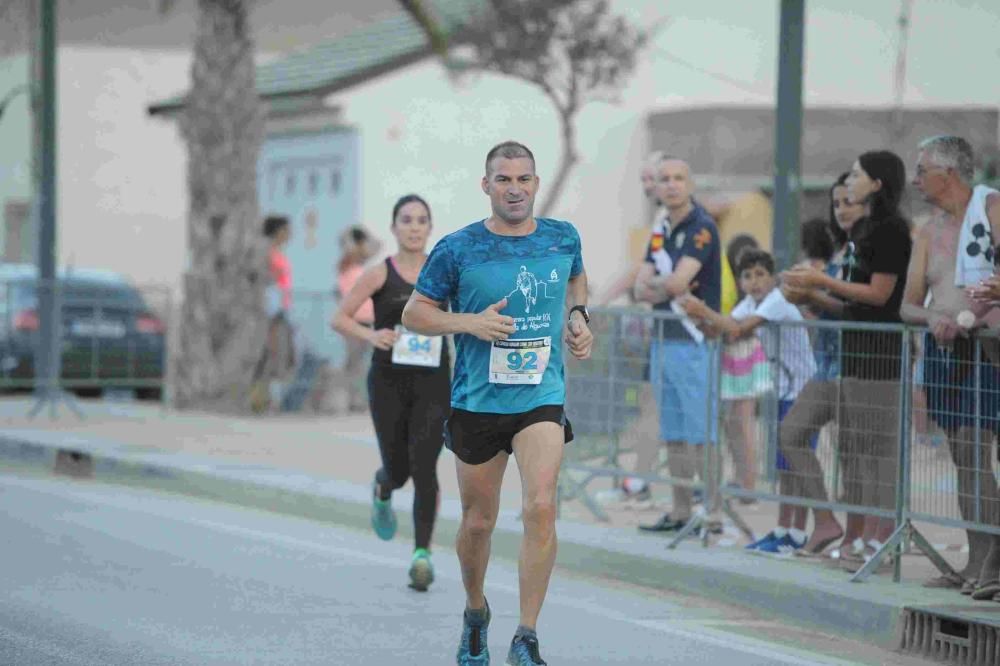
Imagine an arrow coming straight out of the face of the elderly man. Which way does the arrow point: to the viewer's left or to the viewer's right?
to the viewer's left

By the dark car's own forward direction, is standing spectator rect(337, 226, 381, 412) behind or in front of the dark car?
behind

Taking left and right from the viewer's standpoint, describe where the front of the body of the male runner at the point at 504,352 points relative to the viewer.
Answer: facing the viewer

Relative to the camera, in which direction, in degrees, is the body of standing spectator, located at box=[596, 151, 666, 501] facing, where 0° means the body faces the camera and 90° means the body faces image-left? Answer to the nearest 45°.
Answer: approximately 90°

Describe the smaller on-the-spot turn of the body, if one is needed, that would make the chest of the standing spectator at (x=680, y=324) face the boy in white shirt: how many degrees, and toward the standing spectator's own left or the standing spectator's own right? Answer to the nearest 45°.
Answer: approximately 90° to the standing spectator's own left

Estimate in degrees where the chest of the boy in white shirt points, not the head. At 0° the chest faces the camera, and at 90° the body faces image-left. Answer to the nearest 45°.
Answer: approximately 45°

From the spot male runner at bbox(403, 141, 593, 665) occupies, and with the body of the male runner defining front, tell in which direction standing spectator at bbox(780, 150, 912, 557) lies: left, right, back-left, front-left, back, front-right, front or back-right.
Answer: back-left

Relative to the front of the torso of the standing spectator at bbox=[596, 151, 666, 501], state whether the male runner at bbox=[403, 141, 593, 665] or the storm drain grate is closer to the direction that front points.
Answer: the male runner

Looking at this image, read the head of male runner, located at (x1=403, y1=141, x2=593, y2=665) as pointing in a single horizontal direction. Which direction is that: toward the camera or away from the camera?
toward the camera

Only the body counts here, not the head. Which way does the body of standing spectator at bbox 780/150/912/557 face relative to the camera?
to the viewer's left

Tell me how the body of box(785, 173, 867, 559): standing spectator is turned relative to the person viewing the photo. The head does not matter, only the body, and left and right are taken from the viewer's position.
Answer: facing the viewer and to the left of the viewer
